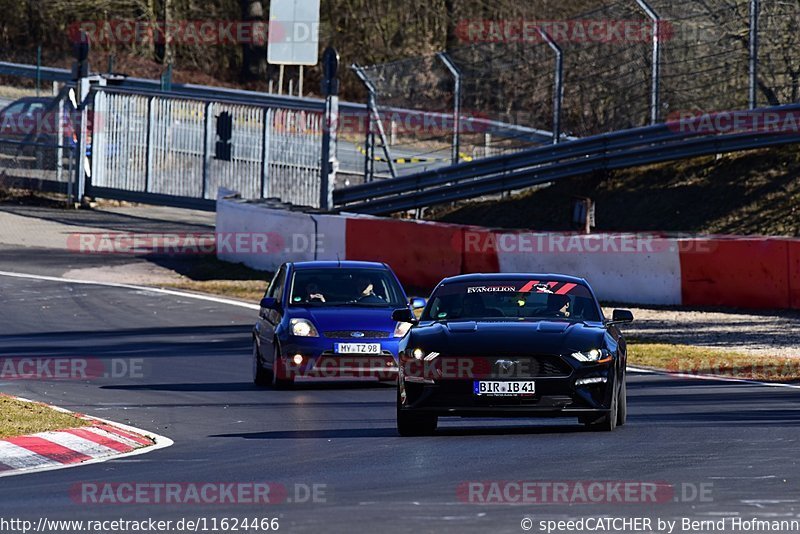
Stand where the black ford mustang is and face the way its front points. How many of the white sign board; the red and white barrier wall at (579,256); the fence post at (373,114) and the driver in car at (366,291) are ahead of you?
0

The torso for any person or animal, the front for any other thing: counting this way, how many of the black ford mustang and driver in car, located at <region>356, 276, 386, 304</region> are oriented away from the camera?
0

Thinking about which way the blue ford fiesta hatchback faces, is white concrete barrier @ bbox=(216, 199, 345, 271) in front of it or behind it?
behind

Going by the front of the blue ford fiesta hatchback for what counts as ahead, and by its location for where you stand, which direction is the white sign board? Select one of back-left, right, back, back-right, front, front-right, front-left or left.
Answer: back-left

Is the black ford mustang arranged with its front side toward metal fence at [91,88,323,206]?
no

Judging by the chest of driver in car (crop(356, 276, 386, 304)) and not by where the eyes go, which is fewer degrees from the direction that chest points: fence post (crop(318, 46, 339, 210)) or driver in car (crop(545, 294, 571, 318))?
the driver in car

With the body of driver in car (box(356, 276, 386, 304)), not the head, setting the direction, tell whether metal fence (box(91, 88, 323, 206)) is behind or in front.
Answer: behind

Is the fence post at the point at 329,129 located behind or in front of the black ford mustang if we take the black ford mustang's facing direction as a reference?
behind

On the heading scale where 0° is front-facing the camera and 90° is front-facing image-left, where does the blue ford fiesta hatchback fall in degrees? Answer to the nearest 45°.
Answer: approximately 315°

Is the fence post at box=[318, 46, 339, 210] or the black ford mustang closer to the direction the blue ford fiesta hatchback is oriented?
the black ford mustang

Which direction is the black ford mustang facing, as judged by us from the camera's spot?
facing the viewer

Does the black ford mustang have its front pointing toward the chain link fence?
no

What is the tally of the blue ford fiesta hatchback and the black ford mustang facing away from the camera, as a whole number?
0

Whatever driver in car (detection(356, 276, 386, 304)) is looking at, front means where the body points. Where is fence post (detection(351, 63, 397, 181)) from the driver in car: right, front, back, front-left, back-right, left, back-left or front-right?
back-left
